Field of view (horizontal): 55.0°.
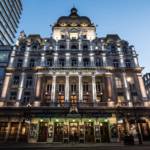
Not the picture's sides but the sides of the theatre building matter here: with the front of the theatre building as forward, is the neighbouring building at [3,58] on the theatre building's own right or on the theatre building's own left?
on the theatre building's own right

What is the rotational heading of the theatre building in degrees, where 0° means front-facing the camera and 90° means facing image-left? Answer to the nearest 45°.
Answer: approximately 0°
